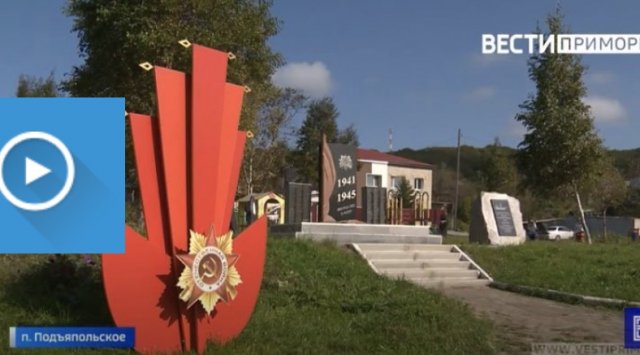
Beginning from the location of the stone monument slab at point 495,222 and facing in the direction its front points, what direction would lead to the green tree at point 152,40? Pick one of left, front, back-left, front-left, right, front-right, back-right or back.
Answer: right

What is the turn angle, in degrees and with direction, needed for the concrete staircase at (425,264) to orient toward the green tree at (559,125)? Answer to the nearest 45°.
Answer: approximately 90° to its left

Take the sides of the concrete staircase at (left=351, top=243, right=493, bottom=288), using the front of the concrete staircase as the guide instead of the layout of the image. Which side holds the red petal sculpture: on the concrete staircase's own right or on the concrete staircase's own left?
on the concrete staircase's own right

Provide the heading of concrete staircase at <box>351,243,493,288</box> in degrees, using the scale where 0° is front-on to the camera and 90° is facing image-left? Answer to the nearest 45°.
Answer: approximately 315°

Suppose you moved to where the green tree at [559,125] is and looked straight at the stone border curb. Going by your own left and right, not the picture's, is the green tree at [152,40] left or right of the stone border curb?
right
